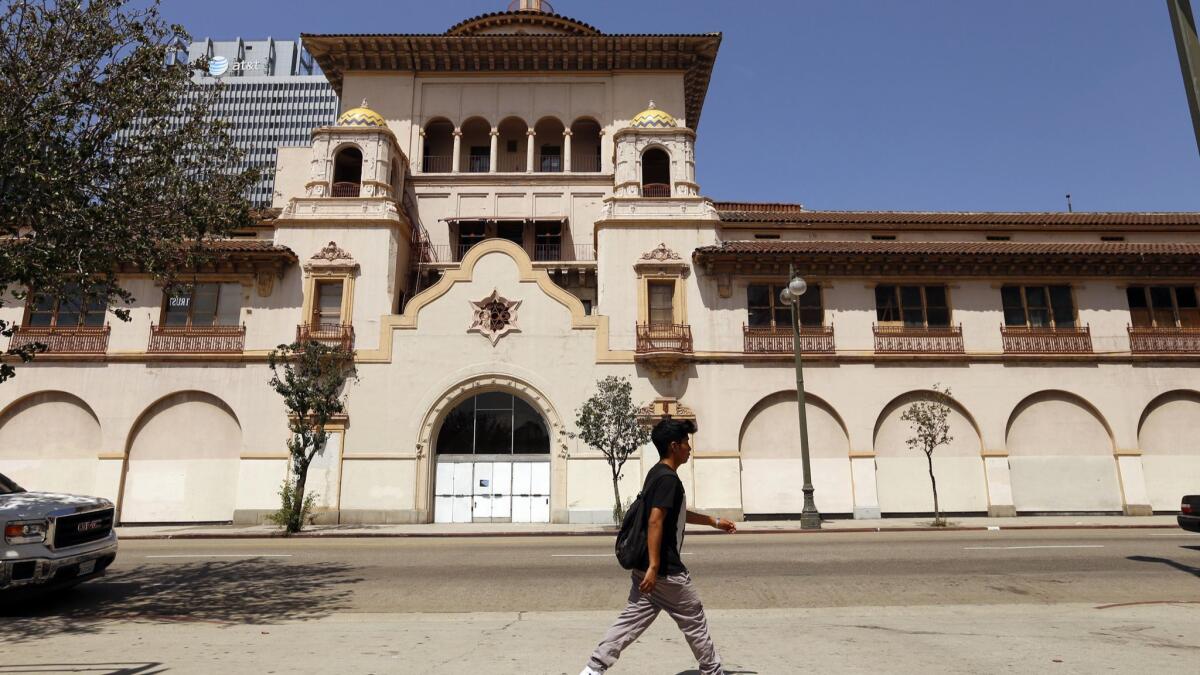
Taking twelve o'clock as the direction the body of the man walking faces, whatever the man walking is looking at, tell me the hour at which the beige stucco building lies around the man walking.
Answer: The beige stucco building is roughly at 9 o'clock from the man walking.

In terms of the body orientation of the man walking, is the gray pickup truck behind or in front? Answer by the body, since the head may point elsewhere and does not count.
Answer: behind

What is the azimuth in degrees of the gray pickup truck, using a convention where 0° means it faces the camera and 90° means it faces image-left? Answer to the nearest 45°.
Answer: approximately 315°

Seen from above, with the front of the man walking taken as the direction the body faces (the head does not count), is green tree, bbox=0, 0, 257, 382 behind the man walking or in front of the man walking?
behind

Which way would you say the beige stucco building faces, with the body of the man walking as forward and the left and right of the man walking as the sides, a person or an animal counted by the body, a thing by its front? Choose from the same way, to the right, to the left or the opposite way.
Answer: to the right

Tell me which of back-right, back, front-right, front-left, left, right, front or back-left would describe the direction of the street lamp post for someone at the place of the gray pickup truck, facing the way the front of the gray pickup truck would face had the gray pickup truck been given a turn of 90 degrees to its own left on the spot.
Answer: front-right

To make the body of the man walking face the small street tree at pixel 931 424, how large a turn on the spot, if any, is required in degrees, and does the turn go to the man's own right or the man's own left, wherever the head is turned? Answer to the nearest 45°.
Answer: approximately 45° to the man's own left

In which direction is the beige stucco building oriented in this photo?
toward the camera

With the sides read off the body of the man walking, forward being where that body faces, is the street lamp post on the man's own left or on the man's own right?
on the man's own left

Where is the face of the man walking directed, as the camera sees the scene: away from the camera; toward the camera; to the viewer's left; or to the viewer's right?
to the viewer's right

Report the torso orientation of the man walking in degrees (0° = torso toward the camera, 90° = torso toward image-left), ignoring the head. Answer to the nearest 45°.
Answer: approximately 270°

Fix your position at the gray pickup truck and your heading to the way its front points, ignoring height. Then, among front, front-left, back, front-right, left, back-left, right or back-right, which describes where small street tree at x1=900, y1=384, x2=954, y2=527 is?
front-left

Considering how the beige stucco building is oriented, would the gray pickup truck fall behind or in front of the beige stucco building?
in front

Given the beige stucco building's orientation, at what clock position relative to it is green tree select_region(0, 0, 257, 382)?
The green tree is roughly at 1 o'clock from the beige stucco building.

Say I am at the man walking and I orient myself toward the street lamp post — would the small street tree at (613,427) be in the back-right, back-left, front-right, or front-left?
front-left

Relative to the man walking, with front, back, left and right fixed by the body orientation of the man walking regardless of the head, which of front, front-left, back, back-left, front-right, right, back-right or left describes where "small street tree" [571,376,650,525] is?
left

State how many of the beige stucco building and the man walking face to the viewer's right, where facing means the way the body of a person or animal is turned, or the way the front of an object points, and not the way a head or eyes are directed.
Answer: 1

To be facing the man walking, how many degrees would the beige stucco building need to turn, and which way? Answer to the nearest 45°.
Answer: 0° — it already faces them
